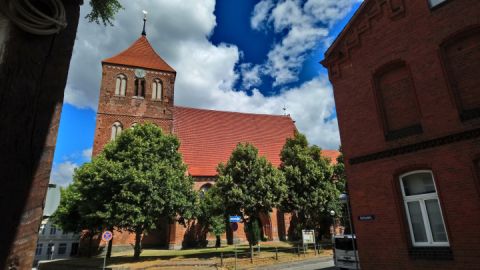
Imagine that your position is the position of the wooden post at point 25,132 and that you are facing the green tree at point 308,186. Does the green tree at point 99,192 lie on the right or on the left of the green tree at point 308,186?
left

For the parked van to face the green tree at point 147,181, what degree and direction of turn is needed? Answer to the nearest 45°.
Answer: approximately 90° to its left

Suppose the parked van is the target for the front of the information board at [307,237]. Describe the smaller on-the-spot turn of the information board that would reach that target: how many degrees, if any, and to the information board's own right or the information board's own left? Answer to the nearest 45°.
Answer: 0° — it already faces it

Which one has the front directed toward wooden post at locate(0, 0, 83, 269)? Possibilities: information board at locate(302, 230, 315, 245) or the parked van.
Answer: the information board

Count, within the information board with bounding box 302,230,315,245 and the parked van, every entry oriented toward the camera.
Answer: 1

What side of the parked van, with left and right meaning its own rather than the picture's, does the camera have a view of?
back

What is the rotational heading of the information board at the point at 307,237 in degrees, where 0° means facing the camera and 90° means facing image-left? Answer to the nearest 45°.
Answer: approximately 0°

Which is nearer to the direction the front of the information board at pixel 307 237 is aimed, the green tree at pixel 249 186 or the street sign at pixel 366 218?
the street sign

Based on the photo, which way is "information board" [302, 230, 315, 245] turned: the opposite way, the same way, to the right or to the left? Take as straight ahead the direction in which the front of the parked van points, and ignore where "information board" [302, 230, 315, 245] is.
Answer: the opposite way

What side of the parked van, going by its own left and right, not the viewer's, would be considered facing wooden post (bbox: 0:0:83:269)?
back

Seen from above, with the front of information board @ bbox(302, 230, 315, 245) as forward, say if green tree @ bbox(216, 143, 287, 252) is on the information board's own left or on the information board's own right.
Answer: on the information board's own right

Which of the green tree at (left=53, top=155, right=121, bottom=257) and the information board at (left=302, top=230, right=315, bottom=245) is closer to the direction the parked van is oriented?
the information board
